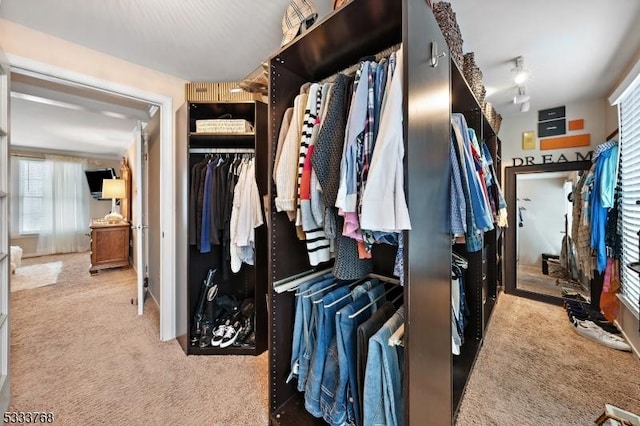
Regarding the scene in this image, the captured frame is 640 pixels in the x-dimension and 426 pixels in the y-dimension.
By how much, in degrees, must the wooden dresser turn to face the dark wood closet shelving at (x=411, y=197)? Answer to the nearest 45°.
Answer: approximately 90° to its left

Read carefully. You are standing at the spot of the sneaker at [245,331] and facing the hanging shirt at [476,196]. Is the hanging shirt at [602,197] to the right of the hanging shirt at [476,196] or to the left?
left
